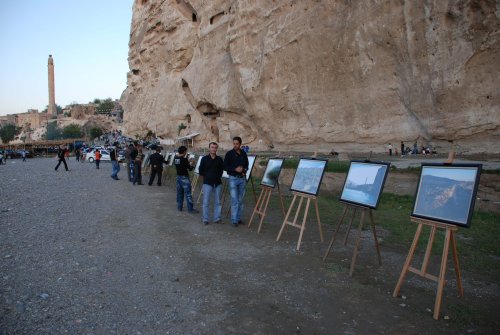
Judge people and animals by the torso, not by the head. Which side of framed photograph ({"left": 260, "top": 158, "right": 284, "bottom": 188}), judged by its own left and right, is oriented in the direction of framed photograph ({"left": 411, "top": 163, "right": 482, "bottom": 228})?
left

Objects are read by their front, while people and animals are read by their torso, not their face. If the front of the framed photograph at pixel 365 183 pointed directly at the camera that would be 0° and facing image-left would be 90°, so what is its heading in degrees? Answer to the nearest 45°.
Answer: approximately 45°

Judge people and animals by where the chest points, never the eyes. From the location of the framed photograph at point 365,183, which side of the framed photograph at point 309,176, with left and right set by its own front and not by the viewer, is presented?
left

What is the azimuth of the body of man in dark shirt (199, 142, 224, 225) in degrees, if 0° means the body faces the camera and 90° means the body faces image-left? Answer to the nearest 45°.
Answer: approximately 0°

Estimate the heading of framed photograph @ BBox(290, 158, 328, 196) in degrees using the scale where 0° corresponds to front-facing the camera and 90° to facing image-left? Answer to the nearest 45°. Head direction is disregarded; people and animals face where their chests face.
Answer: approximately 45°

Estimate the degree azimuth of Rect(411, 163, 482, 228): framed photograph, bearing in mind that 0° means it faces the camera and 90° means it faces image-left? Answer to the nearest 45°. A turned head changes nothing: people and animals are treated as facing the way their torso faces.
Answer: approximately 45°

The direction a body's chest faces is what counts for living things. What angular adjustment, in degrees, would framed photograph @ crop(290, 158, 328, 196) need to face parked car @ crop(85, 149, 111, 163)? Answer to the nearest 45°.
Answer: approximately 90° to its right

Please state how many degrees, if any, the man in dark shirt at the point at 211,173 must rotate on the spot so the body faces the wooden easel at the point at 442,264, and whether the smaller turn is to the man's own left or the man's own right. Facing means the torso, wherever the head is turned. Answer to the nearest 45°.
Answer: approximately 45° to the man's own left

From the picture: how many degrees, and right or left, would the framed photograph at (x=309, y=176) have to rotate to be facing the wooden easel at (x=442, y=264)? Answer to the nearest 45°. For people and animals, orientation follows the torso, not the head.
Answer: approximately 90° to its left
